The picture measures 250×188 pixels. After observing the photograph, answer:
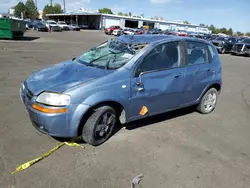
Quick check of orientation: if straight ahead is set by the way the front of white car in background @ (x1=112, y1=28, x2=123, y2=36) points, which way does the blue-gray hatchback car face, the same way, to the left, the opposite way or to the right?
the same way

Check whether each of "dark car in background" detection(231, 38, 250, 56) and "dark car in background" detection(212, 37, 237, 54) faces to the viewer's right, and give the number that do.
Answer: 0

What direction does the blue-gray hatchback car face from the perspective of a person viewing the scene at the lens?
facing the viewer and to the left of the viewer

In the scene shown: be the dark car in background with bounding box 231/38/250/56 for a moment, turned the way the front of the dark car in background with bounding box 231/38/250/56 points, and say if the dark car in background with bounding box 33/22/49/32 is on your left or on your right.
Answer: on your right

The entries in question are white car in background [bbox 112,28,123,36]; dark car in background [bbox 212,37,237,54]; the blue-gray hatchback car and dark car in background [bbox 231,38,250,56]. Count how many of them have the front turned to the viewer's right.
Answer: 0

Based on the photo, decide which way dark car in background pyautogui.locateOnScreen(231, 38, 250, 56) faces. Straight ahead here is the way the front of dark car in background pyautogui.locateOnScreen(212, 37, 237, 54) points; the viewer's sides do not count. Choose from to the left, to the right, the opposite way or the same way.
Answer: the same way

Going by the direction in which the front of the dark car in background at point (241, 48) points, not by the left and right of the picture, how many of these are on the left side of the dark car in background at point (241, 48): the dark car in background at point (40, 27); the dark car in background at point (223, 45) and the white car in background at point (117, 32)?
0

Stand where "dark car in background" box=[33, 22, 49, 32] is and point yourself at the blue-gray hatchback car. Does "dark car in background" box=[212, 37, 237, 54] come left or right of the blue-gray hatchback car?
left

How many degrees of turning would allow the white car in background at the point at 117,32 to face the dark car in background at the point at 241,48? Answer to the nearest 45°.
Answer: approximately 90° to its left

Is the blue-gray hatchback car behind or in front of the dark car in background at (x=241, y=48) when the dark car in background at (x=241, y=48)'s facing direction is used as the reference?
in front

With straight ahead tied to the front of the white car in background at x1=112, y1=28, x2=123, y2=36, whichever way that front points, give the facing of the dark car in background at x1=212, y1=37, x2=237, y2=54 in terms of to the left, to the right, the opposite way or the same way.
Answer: the same way

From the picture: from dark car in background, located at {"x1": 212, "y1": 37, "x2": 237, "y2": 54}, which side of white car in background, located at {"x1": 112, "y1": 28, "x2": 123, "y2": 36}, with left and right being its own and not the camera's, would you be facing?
left

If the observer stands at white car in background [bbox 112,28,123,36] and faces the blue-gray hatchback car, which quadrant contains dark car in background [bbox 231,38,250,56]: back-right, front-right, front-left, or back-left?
front-left

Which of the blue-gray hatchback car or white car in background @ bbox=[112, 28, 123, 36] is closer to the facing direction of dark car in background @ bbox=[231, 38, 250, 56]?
the blue-gray hatchback car

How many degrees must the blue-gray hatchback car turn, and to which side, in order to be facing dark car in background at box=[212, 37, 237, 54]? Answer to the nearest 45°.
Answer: approximately 180°

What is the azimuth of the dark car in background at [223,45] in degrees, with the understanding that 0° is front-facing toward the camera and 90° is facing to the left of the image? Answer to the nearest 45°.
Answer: approximately 45°
